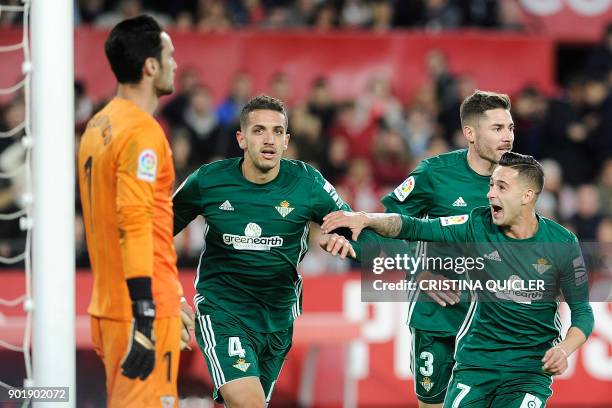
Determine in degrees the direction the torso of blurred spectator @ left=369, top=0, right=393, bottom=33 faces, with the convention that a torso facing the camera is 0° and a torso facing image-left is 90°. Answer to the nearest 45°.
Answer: approximately 0°

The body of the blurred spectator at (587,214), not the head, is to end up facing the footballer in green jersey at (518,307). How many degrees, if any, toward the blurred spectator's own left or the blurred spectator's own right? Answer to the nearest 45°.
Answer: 0° — they already face them

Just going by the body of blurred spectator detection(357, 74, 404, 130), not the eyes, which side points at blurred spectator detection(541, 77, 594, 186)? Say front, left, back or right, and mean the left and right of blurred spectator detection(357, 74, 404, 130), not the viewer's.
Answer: left

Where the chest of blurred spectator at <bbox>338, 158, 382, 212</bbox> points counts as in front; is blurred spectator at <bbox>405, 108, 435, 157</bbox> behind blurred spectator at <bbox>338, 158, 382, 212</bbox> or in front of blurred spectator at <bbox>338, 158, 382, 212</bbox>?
behind

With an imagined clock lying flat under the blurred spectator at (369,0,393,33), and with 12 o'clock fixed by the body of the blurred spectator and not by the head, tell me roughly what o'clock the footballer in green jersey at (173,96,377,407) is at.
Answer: The footballer in green jersey is roughly at 12 o'clock from the blurred spectator.

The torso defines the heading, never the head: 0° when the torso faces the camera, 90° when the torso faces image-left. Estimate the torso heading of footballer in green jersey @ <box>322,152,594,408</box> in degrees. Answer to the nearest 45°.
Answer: approximately 0°
